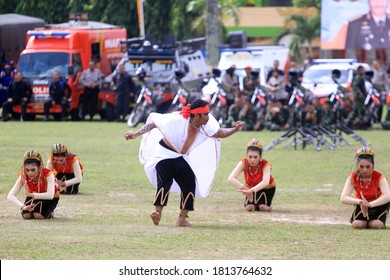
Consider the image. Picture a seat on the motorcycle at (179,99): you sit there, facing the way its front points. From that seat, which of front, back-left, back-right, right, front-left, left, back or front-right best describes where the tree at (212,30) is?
back-right

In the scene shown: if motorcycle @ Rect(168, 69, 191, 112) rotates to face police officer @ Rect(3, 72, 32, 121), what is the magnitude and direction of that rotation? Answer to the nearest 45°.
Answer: approximately 45° to its right

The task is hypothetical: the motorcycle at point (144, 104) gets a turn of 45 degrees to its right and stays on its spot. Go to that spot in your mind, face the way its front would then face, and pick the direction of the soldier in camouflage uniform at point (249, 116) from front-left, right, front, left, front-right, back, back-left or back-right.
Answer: back

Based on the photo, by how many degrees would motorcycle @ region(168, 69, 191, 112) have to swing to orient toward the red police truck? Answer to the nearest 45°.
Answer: approximately 90° to its right

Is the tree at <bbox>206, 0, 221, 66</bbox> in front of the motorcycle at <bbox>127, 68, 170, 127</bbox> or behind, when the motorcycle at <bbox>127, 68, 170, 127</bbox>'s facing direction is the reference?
behind

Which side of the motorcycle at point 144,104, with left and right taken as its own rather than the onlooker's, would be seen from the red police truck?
right

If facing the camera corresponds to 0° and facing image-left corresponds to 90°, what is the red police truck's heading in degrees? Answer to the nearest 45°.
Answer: approximately 45°

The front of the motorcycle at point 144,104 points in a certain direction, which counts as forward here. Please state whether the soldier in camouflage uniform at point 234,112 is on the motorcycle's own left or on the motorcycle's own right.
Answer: on the motorcycle's own left

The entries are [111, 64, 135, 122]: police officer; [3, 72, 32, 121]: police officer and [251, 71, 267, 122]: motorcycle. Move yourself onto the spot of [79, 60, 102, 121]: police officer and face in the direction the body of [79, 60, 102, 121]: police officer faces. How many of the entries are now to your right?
1

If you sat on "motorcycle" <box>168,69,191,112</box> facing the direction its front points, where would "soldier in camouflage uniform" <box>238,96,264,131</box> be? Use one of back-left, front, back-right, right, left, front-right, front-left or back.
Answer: back-left
